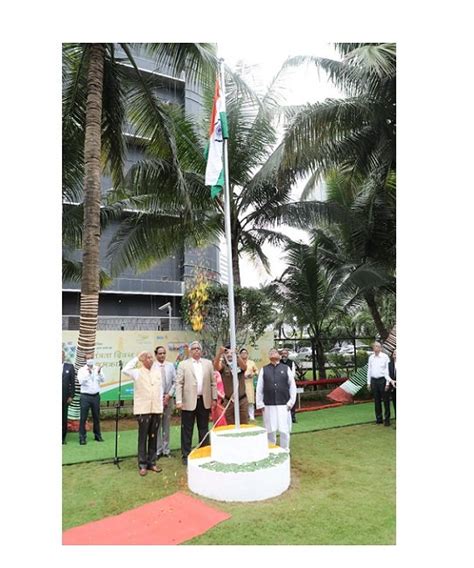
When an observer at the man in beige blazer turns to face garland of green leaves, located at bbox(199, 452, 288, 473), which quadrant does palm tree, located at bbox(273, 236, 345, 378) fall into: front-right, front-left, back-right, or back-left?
back-left

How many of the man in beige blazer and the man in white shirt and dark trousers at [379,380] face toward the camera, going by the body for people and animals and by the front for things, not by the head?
2

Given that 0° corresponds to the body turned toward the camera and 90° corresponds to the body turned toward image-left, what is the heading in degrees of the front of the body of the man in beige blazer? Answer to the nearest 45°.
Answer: approximately 0°

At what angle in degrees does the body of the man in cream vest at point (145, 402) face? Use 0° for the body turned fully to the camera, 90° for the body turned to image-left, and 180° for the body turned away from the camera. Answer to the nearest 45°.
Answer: approximately 315°

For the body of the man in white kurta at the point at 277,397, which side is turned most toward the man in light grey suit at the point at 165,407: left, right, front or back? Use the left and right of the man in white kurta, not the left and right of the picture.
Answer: right

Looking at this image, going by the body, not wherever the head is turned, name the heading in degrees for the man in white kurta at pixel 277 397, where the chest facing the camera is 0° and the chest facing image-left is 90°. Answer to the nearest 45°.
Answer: approximately 0°
